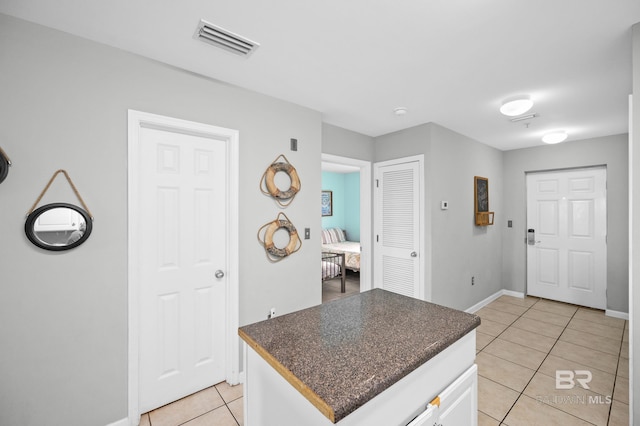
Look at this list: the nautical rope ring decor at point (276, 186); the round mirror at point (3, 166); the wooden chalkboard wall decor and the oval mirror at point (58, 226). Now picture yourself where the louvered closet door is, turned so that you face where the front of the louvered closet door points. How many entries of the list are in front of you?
3

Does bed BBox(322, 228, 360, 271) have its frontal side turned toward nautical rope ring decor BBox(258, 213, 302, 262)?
no

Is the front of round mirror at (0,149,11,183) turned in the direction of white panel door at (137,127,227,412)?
no

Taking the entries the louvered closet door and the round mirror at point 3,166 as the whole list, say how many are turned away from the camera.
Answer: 0

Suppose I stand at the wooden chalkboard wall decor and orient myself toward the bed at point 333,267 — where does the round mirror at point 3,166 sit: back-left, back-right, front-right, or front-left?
front-left

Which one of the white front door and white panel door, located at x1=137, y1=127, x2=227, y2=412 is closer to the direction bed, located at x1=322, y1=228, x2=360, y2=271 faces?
the white front door

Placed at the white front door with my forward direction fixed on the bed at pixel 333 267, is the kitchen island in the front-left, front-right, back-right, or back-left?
front-left

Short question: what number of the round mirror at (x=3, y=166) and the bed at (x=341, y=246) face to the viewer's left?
0

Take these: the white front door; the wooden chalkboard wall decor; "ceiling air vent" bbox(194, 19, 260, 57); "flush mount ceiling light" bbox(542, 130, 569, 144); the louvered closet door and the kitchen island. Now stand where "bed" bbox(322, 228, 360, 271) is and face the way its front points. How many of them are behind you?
0

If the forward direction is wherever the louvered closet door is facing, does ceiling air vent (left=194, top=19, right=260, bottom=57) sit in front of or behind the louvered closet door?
in front

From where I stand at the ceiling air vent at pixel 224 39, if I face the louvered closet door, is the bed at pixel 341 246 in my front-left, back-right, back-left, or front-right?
front-left

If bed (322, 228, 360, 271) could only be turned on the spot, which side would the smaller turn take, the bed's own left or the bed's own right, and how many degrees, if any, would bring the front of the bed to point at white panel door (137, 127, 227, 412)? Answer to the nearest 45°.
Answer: approximately 45° to the bed's own right

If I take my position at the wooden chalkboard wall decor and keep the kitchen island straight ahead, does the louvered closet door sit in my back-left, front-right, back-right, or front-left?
front-right
